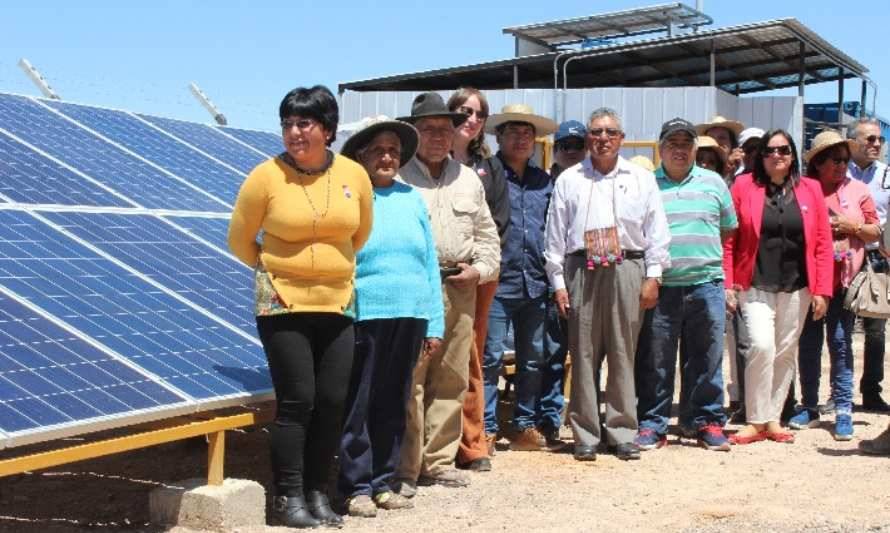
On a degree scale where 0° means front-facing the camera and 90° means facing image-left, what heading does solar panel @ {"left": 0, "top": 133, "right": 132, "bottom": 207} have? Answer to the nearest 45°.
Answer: approximately 315°

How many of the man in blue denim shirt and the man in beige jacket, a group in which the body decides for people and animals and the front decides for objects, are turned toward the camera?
2

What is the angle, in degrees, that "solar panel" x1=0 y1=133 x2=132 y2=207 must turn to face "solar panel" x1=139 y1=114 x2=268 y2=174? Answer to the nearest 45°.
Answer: approximately 90° to its left

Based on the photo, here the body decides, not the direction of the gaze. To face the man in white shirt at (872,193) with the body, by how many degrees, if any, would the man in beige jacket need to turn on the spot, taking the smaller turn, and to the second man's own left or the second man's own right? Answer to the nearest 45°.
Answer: approximately 135° to the second man's own left

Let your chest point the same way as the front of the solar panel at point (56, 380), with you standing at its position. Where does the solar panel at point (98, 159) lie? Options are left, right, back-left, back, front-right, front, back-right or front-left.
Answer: back-left

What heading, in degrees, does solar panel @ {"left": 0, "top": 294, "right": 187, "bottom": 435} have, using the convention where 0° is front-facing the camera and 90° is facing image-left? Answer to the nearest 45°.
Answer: approximately 315°

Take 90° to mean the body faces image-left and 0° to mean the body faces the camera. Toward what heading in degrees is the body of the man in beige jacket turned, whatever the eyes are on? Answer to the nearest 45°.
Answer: approximately 0°

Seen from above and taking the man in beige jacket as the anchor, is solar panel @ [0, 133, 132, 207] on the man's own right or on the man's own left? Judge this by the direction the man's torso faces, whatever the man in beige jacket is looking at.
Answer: on the man's own right

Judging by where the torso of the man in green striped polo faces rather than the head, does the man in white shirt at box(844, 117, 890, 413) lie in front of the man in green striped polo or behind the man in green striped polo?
behind
